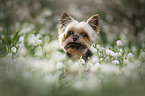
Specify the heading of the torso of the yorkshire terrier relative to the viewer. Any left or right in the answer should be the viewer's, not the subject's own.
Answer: facing the viewer
